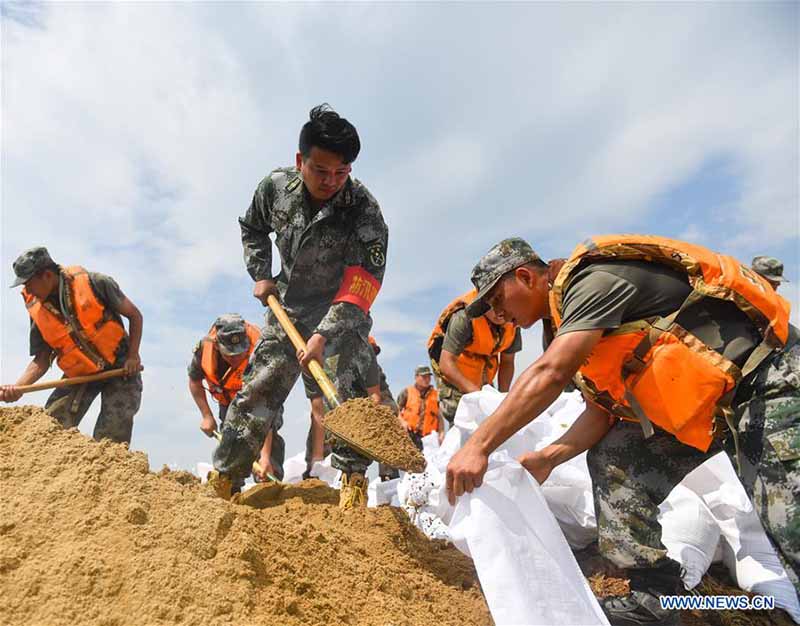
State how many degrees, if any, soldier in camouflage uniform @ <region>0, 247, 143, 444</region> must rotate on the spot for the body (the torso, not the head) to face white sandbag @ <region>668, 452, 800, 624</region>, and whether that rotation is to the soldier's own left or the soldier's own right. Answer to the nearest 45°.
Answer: approximately 90° to the soldier's own left

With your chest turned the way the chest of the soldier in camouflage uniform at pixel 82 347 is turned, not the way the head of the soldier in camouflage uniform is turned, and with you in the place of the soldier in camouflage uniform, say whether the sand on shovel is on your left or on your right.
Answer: on your left

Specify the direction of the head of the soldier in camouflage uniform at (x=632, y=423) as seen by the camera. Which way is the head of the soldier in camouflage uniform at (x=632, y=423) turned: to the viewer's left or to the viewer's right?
to the viewer's left

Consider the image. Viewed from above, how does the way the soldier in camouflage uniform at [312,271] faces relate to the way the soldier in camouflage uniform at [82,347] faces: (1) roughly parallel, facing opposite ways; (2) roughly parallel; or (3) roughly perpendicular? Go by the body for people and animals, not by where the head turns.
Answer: roughly parallel

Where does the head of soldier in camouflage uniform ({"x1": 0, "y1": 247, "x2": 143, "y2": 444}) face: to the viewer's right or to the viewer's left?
to the viewer's left

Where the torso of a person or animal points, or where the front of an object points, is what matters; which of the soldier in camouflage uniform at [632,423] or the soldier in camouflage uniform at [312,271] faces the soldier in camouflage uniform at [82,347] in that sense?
the soldier in camouflage uniform at [632,423]

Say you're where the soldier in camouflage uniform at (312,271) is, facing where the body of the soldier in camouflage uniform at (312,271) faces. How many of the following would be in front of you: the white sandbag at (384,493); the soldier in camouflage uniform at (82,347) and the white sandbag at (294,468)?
0

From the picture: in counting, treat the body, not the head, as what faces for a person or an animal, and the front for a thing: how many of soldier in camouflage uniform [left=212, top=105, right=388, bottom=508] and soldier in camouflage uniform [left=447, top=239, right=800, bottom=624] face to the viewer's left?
1

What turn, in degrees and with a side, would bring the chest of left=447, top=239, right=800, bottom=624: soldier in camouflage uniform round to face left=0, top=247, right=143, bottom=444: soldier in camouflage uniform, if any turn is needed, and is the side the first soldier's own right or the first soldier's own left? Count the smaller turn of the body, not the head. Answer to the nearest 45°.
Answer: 0° — they already face them

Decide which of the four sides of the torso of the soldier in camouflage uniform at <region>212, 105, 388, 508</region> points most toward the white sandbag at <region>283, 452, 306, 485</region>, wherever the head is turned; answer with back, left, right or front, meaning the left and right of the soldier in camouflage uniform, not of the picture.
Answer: back

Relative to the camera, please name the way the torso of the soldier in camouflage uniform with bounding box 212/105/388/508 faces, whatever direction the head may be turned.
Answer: toward the camera

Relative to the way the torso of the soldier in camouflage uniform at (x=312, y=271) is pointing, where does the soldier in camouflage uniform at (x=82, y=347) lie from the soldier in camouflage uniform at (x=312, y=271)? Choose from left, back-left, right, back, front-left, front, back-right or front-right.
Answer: back-right

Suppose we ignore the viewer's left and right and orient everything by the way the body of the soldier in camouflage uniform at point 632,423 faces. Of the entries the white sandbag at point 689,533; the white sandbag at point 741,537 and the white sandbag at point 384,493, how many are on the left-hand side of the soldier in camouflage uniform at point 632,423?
0

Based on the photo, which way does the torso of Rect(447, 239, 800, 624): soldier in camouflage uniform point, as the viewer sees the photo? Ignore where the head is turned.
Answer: to the viewer's left
